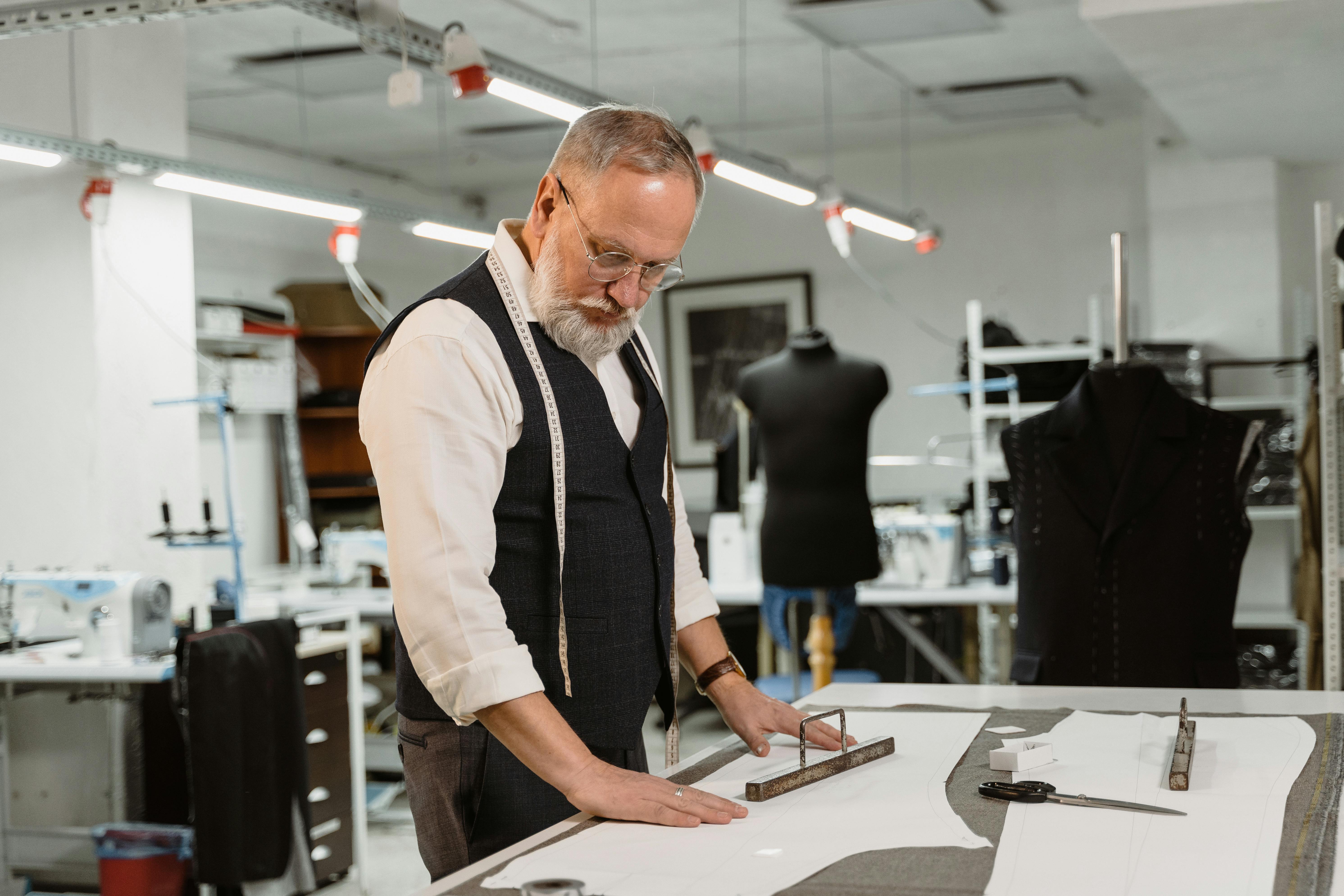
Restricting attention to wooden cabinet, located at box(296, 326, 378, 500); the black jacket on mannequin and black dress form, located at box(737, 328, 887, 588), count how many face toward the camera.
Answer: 3

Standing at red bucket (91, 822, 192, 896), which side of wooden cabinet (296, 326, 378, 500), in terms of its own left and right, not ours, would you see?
front

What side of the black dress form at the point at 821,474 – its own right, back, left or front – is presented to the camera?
front

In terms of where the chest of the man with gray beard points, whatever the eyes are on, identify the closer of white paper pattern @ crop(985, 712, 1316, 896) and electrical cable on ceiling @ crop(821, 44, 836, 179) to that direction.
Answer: the white paper pattern

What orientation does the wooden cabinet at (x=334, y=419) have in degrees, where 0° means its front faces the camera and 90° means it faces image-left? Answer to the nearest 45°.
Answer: approximately 0°

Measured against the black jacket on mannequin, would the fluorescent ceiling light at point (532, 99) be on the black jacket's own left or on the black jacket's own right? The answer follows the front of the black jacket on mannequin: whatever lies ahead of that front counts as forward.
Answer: on the black jacket's own right

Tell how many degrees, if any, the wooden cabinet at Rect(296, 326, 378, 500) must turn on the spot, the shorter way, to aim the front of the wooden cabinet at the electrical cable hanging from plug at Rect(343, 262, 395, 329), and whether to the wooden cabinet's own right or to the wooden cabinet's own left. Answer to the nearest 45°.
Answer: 0° — it already faces it

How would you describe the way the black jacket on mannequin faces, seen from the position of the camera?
facing the viewer

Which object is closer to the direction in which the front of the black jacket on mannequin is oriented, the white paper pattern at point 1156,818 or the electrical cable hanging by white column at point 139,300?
the white paper pattern

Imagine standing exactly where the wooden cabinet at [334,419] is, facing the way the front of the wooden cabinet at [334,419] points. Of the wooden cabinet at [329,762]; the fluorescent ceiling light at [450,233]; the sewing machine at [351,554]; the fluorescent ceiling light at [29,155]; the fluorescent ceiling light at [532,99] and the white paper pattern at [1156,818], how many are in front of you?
6

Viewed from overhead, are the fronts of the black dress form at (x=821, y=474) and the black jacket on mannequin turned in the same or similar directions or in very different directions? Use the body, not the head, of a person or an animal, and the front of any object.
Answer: same or similar directions

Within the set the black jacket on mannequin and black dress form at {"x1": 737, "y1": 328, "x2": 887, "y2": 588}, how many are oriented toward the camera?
2

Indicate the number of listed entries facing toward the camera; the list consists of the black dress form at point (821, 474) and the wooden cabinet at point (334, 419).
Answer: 2

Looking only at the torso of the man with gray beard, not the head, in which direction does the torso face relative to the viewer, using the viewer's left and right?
facing the viewer and to the right of the viewer

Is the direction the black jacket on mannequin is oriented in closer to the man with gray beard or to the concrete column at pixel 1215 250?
the man with gray beard

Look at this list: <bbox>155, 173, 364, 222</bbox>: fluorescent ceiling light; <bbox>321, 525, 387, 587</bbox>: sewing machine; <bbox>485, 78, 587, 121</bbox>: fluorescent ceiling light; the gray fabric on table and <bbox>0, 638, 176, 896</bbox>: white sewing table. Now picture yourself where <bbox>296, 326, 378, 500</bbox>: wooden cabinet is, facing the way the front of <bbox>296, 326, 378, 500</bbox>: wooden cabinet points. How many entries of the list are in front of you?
5

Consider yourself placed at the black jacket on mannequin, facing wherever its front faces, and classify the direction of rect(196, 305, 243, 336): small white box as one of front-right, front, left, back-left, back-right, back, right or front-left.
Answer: back-right

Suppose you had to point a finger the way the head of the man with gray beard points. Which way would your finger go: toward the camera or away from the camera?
toward the camera
